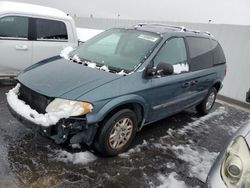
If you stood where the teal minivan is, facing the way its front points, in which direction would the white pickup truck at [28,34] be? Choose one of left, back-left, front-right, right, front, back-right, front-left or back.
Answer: right
